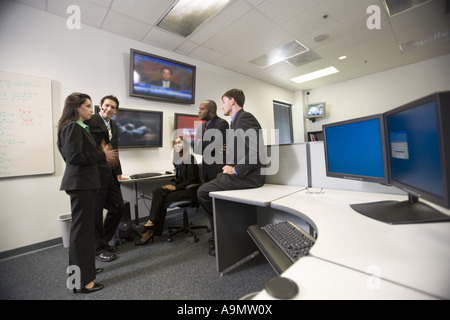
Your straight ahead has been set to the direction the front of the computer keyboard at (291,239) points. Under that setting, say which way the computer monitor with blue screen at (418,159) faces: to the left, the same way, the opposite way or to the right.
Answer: the same way

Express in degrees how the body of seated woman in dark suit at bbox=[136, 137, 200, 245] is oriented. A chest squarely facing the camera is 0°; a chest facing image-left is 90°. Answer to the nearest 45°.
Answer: approximately 45°

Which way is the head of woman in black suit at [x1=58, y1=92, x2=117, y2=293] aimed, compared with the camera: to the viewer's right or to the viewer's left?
to the viewer's right

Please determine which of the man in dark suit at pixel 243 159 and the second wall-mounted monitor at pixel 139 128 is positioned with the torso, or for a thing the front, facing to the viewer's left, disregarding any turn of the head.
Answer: the man in dark suit

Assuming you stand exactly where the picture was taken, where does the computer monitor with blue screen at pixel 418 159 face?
facing the viewer and to the left of the viewer

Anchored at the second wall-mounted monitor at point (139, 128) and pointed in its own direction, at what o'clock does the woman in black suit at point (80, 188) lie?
The woman in black suit is roughly at 2 o'clock from the second wall-mounted monitor.

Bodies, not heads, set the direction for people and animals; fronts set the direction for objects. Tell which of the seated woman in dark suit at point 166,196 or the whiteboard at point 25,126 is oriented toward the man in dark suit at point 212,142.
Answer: the whiteboard

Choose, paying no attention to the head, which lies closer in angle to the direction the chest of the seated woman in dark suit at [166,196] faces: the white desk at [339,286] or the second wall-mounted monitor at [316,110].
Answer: the white desk

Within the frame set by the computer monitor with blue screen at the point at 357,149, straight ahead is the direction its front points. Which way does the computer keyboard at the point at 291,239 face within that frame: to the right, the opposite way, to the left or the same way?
the same way

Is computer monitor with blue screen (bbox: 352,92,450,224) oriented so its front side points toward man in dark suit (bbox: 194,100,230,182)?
no

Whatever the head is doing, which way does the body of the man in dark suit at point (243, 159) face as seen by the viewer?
to the viewer's left

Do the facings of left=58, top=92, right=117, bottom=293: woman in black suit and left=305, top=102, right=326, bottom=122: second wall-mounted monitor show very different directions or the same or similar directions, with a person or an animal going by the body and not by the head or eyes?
very different directions
